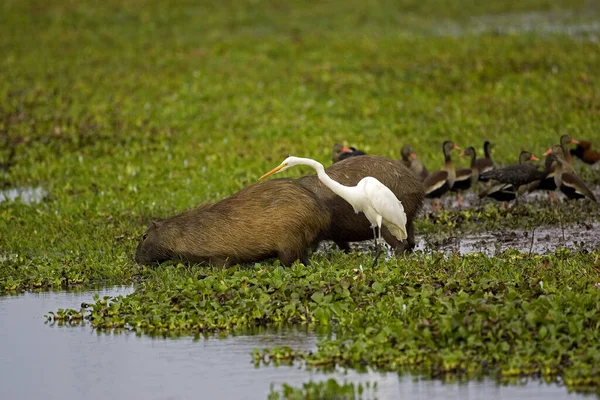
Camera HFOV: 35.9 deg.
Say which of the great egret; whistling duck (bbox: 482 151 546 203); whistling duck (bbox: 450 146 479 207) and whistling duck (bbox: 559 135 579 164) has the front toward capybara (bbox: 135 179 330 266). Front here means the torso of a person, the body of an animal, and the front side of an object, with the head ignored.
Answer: the great egret

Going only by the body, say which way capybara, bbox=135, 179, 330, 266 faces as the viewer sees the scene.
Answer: to the viewer's left

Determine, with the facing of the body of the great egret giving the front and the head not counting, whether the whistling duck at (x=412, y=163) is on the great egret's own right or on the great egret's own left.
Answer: on the great egret's own right

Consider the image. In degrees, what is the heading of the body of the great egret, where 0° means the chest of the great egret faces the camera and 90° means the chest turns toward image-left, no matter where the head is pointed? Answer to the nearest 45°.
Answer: approximately 90°

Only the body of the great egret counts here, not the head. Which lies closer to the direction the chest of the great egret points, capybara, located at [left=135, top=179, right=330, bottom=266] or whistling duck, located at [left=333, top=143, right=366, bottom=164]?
the capybara

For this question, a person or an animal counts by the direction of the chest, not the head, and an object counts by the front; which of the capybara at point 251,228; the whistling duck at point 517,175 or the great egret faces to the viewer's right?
the whistling duck

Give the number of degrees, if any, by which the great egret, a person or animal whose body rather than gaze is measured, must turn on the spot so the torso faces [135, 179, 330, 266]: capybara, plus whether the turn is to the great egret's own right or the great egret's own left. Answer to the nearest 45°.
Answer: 0° — it already faces it

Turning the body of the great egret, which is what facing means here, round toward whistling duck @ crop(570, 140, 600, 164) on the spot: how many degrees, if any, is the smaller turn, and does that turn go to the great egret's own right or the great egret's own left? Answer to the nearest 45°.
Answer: approximately 135° to the great egret's own right

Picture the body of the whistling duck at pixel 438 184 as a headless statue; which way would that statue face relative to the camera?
to the viewer's right

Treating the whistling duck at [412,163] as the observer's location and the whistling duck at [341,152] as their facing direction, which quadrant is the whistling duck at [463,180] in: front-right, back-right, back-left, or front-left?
back-left

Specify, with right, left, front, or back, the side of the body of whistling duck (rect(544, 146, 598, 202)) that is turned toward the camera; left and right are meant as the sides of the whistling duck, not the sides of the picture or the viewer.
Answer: left

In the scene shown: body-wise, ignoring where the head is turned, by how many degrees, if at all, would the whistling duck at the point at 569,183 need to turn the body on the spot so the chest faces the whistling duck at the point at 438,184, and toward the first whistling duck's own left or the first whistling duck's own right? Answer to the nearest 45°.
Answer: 0° — it already faces it
